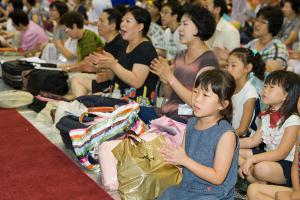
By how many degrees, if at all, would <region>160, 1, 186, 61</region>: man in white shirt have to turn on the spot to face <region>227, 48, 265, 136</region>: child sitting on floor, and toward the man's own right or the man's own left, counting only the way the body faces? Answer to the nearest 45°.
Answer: approximately 45° to the man's own left

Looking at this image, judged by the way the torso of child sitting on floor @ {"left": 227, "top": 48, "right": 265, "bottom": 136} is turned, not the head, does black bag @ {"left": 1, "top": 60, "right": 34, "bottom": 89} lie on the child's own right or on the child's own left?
on the child's own right

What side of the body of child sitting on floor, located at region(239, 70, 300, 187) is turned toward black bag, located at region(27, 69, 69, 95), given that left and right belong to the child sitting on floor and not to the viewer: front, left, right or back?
right

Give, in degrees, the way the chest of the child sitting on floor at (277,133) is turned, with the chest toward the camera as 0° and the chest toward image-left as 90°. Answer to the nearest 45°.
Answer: approximately 45°

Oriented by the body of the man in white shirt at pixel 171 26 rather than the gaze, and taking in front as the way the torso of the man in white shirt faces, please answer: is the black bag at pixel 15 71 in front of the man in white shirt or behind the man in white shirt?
in front

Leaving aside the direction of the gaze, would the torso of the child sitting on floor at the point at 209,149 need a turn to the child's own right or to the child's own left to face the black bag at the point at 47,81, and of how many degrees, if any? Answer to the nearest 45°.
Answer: approximately 90° to the child's own right

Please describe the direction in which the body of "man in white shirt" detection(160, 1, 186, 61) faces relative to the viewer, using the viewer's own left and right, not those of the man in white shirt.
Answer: facing the viewer and to the left of the viewer

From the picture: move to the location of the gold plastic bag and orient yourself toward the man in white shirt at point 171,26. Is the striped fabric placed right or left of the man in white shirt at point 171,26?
left

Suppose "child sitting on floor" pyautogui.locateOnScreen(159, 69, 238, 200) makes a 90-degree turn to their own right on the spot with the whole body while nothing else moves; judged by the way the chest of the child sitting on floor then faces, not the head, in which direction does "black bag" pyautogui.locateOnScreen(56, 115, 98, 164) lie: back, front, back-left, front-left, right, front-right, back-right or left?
front

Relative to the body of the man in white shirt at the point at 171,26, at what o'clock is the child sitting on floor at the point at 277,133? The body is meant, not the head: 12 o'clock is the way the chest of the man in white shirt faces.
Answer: The child sitting on floor is roughly at 10 o'clock from the man in white shirt.

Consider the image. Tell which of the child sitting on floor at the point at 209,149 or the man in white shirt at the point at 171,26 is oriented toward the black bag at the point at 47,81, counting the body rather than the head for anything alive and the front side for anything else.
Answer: the man in white shirt
